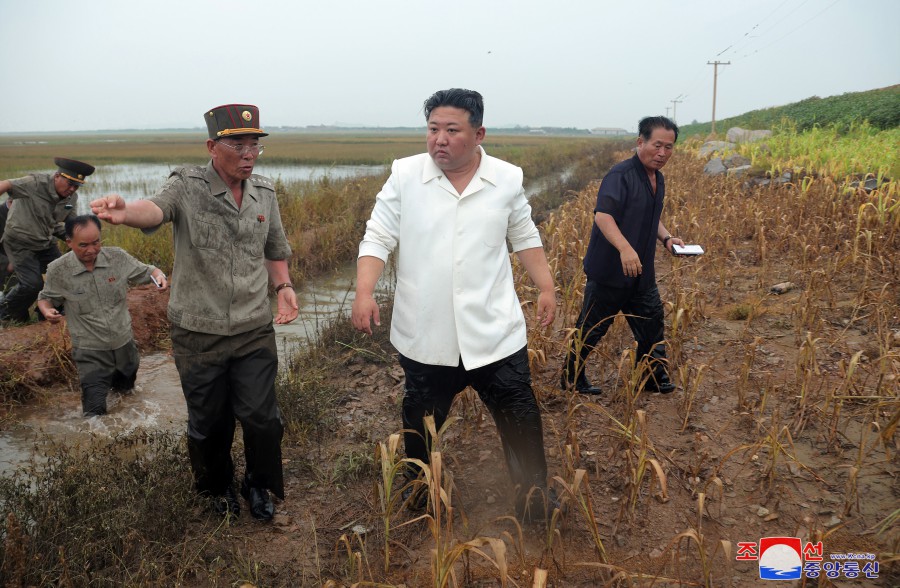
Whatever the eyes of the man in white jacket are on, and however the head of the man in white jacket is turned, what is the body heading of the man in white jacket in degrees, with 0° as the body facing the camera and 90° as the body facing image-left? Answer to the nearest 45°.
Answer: approximately 0°

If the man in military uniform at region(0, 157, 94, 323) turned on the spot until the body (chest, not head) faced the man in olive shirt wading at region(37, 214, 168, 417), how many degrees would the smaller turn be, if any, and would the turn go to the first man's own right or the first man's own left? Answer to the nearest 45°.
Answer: approximately 45° to the first man's own right

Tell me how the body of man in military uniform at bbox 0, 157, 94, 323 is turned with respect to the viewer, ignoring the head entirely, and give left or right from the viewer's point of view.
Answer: facing the viewer and to the right of the viewer

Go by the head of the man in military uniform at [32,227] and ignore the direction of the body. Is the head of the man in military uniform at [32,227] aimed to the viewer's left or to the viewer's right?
to the viewer's right

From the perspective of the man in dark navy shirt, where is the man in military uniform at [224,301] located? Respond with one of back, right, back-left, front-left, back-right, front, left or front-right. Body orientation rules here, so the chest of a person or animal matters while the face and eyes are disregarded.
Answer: right

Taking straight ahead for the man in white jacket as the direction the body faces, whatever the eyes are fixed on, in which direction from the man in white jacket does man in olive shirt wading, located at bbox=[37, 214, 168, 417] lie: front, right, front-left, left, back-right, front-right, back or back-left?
back-right

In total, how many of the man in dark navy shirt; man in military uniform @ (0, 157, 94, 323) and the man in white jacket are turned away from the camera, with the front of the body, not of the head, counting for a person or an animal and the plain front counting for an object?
0

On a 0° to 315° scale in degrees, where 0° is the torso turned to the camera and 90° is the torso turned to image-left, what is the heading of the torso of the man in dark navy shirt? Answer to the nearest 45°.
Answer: approximately 315°
